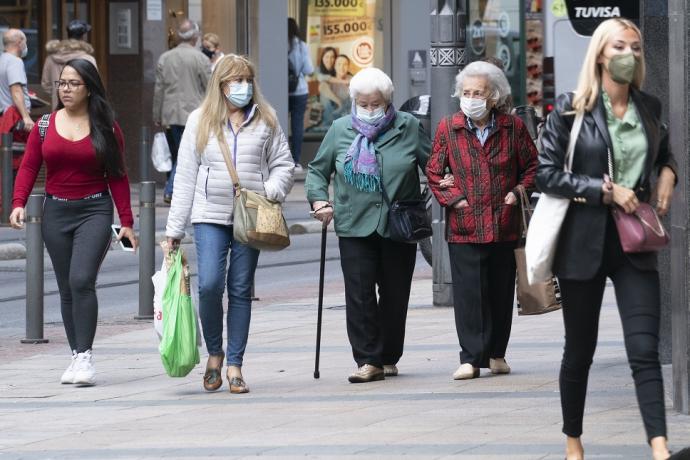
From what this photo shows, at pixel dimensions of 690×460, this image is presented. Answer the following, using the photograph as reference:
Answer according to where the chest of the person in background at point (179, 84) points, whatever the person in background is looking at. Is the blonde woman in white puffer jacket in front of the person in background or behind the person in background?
behind

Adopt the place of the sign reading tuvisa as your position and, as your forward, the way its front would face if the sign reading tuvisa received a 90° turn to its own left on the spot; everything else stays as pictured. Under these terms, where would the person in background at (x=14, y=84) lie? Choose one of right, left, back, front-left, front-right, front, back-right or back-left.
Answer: back

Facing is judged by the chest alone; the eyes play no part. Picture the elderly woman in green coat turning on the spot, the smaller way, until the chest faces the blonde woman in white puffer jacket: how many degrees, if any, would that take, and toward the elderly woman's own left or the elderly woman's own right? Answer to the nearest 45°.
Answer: approximately 45° to the elderly woman's own right

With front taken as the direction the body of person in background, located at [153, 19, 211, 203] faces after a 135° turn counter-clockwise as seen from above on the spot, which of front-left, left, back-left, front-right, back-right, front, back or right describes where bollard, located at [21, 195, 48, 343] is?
front-left

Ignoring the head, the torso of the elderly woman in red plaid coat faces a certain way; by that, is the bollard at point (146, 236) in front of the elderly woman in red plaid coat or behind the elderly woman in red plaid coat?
behind

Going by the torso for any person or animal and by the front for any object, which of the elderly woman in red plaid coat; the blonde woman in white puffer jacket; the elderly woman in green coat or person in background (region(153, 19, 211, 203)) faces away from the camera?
the person in background

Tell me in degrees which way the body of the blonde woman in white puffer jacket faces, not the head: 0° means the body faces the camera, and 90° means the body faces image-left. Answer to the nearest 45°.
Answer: approximately 0°

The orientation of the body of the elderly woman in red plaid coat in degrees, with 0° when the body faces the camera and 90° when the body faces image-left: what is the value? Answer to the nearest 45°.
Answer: approximately 0°

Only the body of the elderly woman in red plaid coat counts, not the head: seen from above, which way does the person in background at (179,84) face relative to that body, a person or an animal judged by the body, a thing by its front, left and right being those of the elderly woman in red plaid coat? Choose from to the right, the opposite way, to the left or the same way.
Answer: the opposite way

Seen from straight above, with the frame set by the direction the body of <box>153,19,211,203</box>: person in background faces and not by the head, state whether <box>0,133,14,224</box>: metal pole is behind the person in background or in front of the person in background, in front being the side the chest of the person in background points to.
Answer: behind
